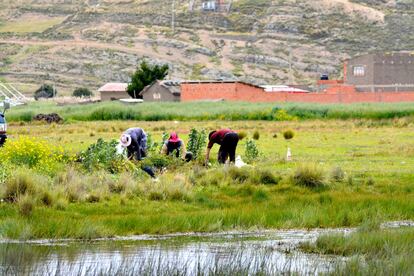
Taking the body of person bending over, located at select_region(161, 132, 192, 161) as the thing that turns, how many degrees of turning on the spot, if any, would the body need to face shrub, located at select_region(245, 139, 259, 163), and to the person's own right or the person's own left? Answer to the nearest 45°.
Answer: approximately 135° to the person's own left

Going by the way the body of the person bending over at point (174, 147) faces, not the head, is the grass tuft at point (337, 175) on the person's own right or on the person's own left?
on the person's own left

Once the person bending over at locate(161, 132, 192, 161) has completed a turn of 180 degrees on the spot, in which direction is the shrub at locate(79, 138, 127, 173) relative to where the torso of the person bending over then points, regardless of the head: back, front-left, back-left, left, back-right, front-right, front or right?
back-left

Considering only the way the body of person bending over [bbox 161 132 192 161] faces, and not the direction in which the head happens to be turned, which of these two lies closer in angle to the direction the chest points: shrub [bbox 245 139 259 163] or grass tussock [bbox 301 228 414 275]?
the grass tussock
